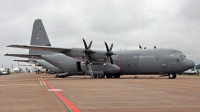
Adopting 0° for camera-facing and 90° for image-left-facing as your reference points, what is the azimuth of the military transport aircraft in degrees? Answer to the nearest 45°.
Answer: approximately 315°
